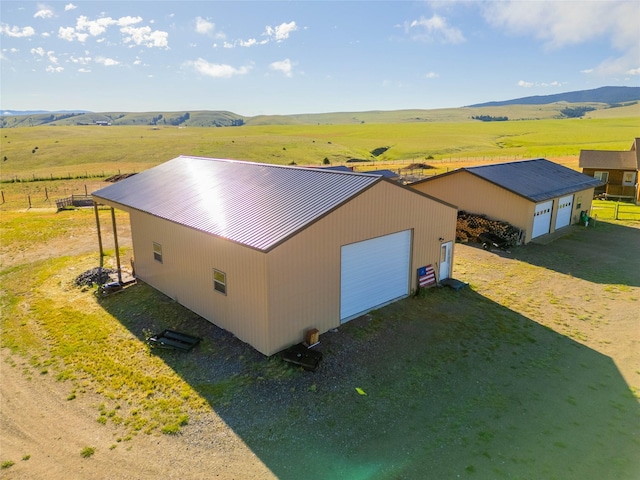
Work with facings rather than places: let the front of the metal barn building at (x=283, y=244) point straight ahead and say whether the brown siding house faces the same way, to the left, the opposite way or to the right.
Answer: to the right

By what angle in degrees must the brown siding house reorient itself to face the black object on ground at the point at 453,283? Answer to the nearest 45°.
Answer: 0° — it already faces it

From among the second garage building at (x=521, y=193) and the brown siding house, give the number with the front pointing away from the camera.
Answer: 0

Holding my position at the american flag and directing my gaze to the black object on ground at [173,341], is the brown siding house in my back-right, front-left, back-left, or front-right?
back-right

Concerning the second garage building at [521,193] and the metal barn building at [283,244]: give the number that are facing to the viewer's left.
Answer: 0

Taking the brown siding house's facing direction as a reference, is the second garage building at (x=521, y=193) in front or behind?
in front

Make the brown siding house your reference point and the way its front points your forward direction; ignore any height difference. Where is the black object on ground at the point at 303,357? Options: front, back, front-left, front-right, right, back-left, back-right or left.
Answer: front

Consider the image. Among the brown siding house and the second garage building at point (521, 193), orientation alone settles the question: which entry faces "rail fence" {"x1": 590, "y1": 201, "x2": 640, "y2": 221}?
the brown siding house

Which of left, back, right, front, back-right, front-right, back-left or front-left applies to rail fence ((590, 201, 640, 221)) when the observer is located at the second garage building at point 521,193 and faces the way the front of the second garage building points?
left

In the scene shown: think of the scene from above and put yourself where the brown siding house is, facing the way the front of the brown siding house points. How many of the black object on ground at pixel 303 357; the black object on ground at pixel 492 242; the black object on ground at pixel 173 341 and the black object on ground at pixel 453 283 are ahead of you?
4

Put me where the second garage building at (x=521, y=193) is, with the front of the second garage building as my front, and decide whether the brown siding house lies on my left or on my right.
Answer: on my left

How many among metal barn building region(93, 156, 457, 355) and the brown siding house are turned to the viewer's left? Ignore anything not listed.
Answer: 0

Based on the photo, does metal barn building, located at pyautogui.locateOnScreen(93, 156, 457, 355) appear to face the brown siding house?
no

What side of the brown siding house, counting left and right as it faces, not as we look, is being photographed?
front

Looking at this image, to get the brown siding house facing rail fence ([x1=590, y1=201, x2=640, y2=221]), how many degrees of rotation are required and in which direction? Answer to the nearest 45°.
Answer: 0° — it already faces it

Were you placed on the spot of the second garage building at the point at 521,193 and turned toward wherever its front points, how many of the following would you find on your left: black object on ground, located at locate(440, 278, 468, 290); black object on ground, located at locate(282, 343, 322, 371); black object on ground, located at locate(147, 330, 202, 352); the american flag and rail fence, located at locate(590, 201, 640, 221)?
1

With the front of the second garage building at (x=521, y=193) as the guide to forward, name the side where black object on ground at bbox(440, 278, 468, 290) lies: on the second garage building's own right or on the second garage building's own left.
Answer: on the second garage building's own right

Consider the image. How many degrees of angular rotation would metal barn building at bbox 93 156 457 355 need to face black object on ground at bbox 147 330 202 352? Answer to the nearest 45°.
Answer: approximately 90° to its right

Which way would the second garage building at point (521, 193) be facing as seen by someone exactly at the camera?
facing the viewer and to the right of the viewer
